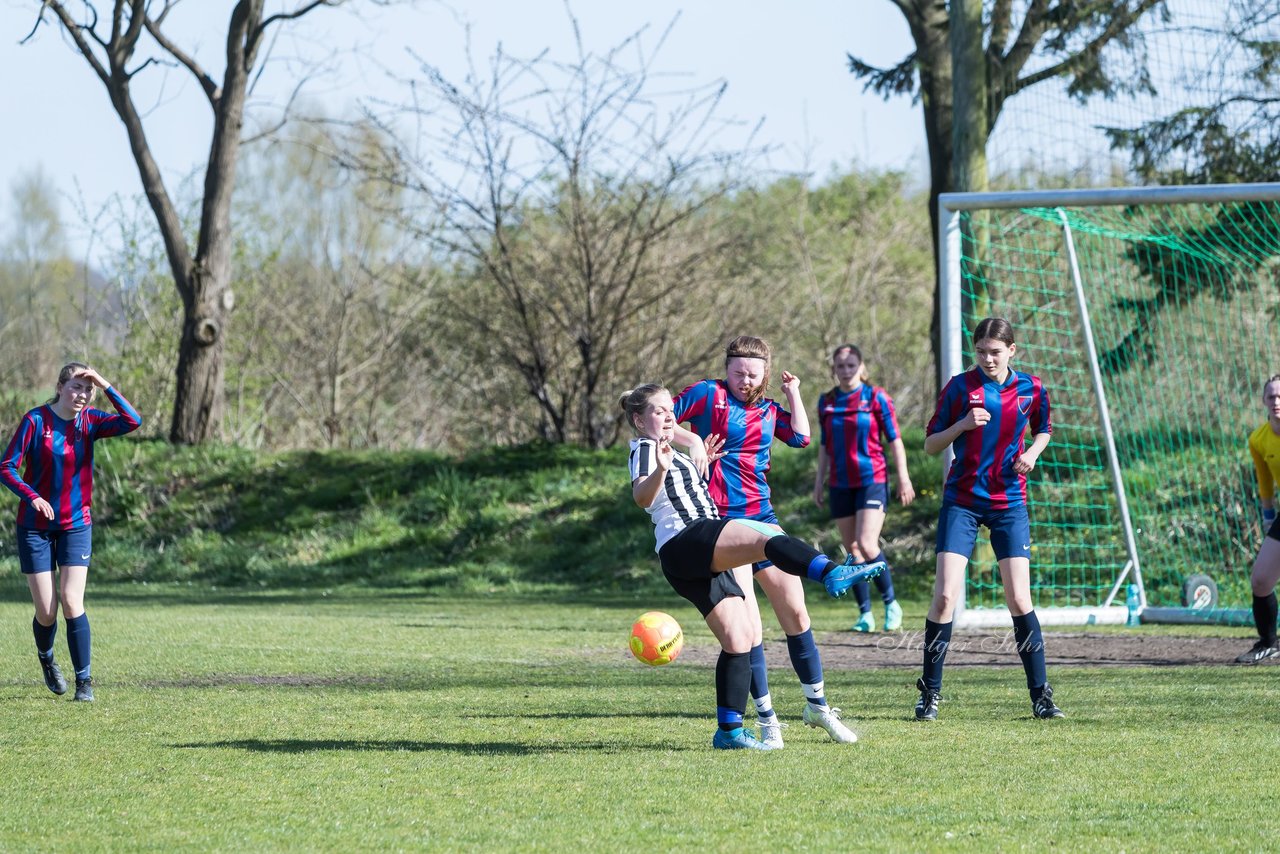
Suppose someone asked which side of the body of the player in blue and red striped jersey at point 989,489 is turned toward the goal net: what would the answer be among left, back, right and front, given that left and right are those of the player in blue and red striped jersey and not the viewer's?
back

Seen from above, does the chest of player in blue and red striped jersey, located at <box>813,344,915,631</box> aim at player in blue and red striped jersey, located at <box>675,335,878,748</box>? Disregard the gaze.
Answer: yes

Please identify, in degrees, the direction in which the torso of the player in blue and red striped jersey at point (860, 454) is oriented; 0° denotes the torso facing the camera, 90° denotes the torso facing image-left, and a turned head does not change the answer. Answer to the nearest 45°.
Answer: approximately 0°

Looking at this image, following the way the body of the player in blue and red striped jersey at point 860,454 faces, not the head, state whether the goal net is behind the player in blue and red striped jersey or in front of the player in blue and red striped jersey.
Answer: behind

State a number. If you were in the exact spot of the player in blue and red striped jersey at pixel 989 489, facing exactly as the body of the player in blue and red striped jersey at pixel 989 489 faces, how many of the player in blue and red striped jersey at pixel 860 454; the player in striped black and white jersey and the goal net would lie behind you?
2

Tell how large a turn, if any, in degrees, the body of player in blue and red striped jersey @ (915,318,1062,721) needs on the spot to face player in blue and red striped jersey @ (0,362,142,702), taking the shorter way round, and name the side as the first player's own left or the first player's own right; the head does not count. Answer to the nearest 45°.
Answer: approximately 90° to the first player's own right

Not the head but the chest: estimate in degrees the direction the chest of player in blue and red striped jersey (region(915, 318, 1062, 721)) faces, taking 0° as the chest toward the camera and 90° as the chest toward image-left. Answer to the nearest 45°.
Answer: approximately 0°

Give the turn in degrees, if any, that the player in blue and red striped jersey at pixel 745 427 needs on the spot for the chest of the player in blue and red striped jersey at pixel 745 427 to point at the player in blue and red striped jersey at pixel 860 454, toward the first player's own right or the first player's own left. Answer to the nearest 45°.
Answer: approximately 180°

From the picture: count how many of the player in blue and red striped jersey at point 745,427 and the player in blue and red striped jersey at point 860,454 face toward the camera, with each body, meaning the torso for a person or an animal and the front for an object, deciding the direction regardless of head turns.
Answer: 2

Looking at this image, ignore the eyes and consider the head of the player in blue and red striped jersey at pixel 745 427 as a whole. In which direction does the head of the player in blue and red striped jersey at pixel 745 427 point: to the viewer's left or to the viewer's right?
to the viewer's left

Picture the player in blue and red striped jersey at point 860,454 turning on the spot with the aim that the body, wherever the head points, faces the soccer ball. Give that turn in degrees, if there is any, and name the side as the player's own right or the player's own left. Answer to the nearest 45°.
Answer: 0° — they already face it
